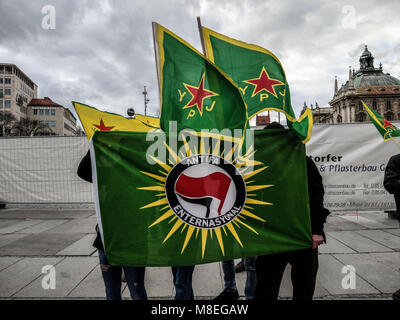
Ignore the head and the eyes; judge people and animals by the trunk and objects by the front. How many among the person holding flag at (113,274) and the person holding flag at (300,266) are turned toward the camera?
2

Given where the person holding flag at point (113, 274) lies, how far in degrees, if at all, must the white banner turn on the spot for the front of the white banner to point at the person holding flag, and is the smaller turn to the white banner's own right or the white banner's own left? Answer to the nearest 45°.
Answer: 0° — it already faces them

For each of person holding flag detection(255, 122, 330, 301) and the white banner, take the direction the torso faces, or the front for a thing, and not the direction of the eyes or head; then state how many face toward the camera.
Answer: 2

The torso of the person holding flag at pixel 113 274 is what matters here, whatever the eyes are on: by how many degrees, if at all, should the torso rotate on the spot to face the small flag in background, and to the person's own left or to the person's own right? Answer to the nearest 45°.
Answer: approximately 90° to the person's own left

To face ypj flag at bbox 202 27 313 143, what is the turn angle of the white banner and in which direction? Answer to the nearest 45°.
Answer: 0° — it already faces it

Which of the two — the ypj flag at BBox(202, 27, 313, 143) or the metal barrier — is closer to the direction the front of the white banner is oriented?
the ypj flag

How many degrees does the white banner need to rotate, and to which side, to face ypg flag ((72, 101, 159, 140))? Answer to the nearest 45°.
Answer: approximately 45° to its right

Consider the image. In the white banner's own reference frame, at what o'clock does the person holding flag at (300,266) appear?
The person holding flag is roughly at 12 o'clock from the white banner.

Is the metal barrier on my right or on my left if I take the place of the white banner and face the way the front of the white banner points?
on my right
